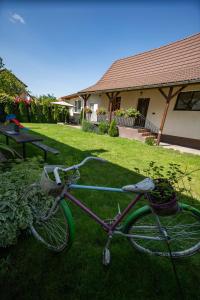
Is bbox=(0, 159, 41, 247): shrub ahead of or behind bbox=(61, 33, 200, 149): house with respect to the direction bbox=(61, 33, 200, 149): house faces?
ahead

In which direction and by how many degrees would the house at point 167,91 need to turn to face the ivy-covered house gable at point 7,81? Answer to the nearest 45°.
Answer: approximately 45° to its right

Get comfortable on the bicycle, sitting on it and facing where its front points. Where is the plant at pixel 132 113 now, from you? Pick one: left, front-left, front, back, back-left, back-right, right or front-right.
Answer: right

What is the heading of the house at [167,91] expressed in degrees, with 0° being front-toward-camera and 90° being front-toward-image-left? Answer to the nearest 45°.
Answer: approximately 45°

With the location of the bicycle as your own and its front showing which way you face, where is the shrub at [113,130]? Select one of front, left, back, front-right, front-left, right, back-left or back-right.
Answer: right

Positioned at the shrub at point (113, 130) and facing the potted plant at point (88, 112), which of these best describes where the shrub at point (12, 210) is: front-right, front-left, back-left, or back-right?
back-left

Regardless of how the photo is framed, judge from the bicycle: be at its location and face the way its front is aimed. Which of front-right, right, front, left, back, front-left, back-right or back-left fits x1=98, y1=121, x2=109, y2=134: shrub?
right

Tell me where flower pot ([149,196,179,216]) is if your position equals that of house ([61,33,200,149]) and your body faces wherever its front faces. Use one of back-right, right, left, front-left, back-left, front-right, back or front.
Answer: front-left

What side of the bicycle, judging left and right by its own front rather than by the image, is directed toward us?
left

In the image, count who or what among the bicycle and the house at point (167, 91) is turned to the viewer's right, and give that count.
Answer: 0

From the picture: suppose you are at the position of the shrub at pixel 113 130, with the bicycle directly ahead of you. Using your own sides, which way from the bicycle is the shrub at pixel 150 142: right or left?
left
